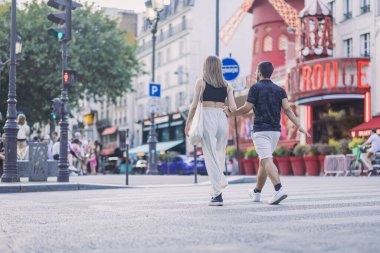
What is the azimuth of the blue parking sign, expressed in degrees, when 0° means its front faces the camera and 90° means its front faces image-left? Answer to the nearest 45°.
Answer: approximately 0°

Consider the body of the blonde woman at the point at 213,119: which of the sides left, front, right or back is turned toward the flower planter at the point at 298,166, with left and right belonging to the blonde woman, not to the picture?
front

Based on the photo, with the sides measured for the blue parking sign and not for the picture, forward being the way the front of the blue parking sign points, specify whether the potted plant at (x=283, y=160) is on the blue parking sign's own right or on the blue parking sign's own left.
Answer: on the blue parking sign's own left

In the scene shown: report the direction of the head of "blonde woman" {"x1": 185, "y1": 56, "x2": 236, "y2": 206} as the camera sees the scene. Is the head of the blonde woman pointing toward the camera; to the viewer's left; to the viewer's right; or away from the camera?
away from the camera

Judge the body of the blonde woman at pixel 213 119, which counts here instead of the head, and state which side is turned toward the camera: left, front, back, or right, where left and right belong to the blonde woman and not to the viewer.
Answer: back

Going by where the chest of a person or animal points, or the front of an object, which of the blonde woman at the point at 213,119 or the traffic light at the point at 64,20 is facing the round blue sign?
the blonde woman
